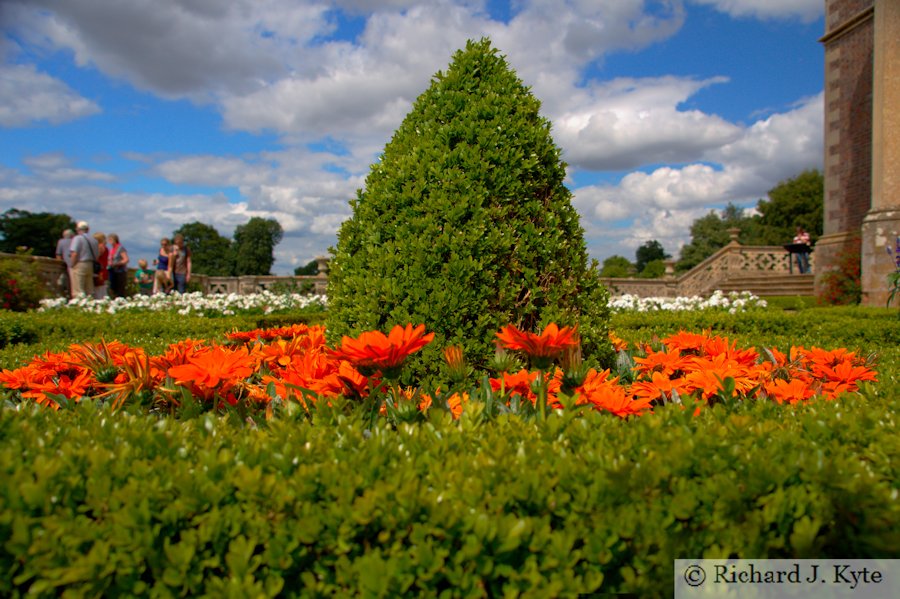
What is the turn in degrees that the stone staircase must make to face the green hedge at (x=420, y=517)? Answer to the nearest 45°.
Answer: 0° — it already faces it

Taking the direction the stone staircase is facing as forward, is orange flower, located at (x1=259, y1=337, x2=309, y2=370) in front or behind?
in front

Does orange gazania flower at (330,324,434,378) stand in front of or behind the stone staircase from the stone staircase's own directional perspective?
in front

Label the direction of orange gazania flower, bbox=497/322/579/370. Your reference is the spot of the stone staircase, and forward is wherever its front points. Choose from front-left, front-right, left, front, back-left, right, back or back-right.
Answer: front

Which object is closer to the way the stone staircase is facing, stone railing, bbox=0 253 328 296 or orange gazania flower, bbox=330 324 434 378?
the orange gazania flower

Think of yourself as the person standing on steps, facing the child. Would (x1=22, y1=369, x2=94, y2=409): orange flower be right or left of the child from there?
left

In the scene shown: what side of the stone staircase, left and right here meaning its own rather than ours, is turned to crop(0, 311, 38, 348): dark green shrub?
front

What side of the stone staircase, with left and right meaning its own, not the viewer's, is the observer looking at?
front

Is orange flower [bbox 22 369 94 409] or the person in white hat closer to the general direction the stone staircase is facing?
the orange flower

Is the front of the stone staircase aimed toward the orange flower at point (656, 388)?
yes

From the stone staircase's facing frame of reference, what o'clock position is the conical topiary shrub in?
The conical topiary shrub is roughly at 12 o'clock from the stone staircase.

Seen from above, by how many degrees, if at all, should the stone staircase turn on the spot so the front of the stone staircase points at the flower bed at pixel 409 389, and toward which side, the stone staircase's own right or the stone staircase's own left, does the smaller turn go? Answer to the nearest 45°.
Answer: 0° — it already faces it

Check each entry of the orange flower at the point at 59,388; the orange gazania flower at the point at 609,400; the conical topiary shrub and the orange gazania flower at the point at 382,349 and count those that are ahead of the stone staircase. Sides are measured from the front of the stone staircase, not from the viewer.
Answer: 4

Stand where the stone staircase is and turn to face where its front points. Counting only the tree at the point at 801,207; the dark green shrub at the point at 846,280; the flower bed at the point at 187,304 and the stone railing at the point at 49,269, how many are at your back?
1
